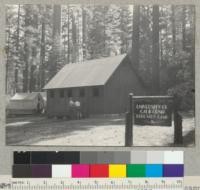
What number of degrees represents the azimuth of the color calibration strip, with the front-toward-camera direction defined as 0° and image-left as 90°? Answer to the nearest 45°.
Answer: approximately 0°
